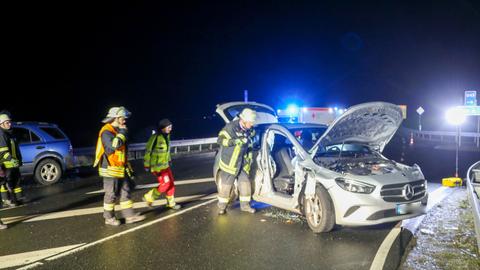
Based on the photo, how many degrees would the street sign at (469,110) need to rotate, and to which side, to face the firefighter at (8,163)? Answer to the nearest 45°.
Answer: approximately 45° to its right

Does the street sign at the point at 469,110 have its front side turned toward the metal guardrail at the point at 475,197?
yes

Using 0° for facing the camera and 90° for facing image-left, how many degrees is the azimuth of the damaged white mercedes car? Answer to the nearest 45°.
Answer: approximately 315°

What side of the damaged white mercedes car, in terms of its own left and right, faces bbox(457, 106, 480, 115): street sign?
left

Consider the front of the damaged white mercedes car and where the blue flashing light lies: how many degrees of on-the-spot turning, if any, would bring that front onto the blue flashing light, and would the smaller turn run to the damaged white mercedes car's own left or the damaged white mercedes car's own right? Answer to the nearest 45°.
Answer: approximately 135° to the damaged white mercedes car's own left

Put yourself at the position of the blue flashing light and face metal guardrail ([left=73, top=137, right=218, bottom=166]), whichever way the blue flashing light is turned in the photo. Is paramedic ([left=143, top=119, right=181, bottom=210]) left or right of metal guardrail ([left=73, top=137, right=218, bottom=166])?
left

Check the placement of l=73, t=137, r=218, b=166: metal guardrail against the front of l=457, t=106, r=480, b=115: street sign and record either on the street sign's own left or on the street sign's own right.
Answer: on the street sign's own right

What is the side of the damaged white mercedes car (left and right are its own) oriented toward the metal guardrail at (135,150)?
back

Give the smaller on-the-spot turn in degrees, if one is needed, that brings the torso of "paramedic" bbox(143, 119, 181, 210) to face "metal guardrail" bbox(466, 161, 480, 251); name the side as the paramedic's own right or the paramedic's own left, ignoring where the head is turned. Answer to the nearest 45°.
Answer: approximately 45° to the paramedic's own right

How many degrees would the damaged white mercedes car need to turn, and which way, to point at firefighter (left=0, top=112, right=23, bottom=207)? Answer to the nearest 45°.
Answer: approximately 135° to its right

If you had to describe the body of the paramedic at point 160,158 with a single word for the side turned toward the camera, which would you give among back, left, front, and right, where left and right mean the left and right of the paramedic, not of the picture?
right
